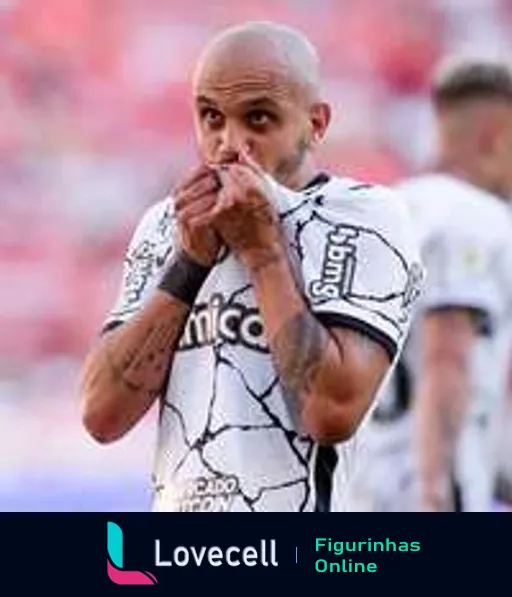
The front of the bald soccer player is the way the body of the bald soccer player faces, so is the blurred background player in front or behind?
behind

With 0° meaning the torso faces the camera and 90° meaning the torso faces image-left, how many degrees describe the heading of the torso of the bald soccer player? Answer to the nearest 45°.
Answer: approximately 45°
